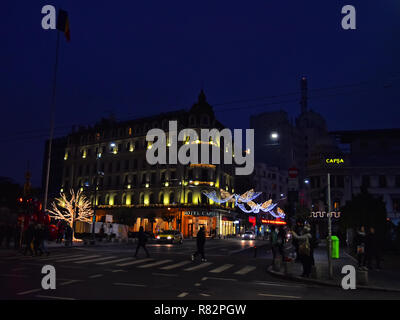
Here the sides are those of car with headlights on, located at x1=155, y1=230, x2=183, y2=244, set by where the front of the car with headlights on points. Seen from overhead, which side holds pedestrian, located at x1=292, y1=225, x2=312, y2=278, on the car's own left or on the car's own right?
on the car's own left

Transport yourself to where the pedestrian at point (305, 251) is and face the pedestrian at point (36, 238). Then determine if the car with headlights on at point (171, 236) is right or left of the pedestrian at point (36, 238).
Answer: right

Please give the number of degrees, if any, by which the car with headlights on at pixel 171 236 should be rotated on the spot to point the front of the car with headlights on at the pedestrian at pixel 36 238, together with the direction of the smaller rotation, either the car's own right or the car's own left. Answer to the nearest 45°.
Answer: approximately 45° to the car's own left

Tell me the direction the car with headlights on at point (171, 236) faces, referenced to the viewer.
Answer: facing the viewer and to the left of the viewer
